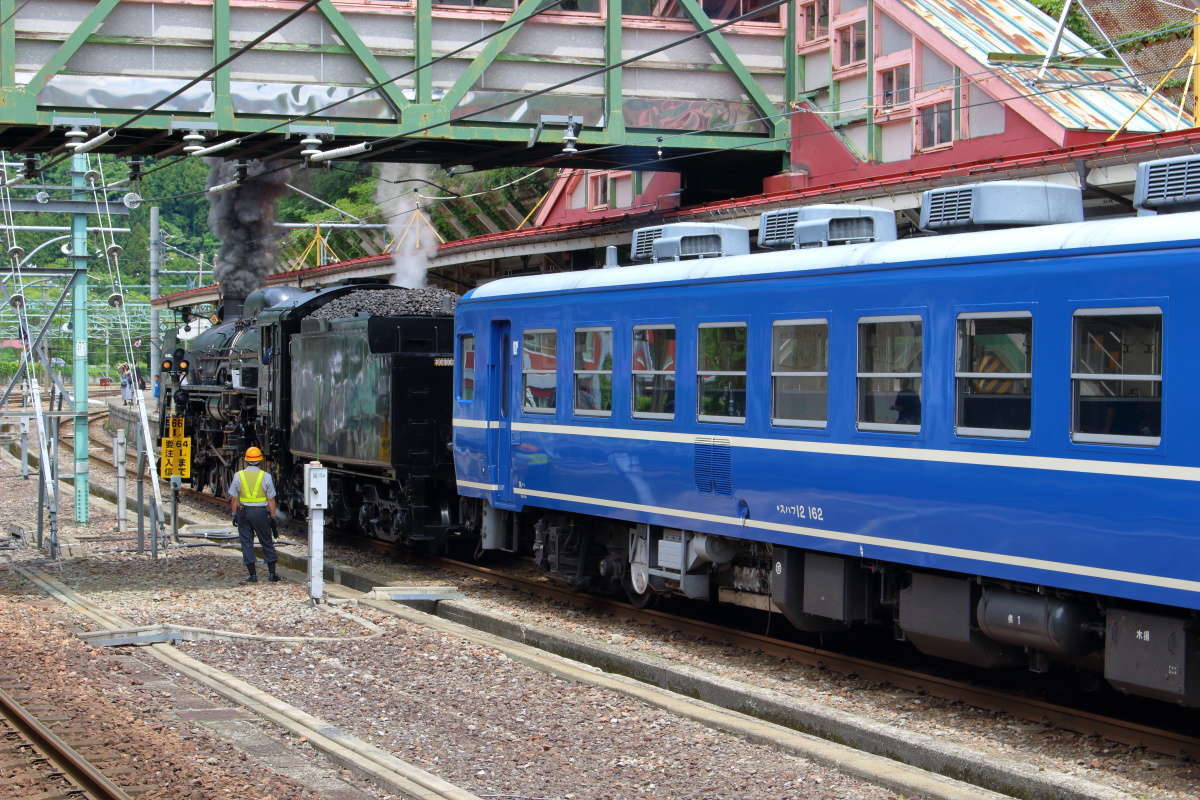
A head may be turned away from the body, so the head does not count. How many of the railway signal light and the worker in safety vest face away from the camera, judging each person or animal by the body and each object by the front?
1

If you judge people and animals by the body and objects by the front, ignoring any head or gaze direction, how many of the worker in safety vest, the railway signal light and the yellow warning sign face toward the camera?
2

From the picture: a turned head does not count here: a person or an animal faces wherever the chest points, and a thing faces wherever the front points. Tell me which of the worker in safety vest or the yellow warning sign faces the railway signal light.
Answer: the worker in safety vest

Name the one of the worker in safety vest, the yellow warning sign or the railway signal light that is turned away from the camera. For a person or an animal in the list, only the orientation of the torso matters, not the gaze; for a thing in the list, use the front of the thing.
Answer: the worker in safety vest

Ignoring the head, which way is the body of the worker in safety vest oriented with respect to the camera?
away from the camera

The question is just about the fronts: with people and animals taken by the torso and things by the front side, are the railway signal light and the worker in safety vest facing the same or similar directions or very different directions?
very different directions

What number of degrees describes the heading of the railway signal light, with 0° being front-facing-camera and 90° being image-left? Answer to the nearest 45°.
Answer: approximately 0°

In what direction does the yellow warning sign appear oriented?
toward the camera

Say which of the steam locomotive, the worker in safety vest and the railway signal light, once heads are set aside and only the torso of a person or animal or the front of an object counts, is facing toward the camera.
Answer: the railway signal light

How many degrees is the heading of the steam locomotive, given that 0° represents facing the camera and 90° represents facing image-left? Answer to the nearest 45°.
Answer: approximately 135°

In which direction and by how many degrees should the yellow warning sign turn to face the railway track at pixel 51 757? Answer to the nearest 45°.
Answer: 0° — it already faces it

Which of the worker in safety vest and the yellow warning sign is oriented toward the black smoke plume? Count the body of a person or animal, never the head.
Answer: the worker in safety vest

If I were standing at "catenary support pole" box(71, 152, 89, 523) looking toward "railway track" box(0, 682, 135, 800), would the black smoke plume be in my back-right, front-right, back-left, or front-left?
back-left
